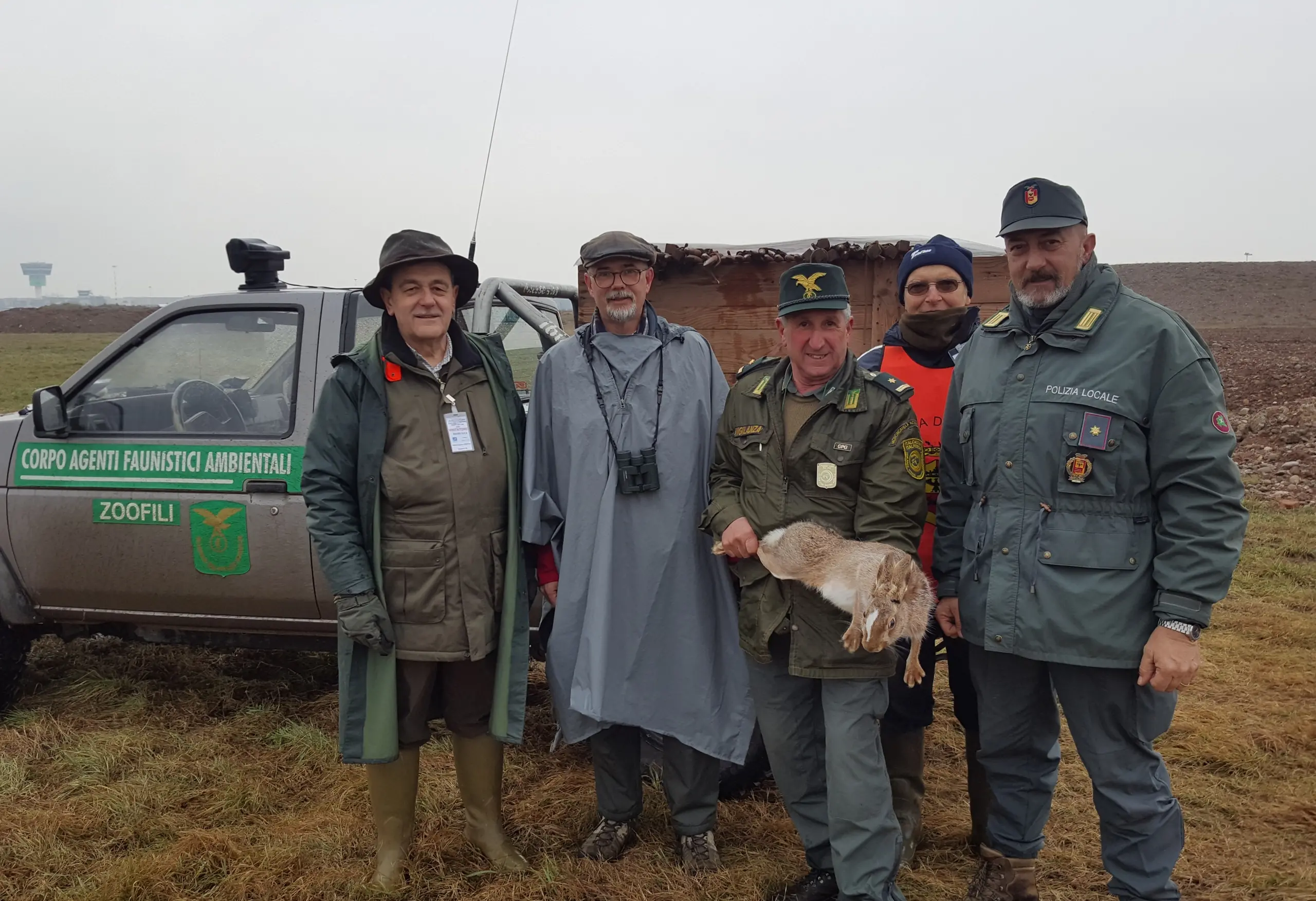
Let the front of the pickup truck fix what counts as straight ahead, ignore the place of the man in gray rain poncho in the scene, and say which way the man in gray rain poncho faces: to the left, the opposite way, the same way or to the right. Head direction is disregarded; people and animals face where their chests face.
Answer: to the left

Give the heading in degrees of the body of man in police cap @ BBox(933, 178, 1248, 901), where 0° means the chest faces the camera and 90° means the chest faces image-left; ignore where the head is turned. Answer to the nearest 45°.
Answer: approximately 45°

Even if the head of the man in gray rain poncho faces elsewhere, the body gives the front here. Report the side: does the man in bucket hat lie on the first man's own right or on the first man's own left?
on the first man's own right

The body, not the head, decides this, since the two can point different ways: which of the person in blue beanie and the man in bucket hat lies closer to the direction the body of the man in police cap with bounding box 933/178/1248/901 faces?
the man in bucket hat

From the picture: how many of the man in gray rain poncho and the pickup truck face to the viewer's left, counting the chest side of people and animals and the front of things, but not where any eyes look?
1

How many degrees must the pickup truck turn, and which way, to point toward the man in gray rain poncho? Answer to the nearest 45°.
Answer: approximately 135° to its left

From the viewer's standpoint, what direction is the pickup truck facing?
to the viewer's left

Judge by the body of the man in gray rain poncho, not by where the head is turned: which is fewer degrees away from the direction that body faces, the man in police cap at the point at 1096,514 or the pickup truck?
the man in police cap

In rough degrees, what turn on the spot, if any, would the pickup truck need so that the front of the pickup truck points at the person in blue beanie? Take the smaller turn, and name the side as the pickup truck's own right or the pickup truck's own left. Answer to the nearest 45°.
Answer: approximately 135° to the pickup truck's own left

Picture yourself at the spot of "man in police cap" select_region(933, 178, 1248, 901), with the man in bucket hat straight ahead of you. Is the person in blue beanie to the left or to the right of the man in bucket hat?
right

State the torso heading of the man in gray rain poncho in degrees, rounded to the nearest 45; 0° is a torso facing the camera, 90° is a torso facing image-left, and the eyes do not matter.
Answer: approximately 0°

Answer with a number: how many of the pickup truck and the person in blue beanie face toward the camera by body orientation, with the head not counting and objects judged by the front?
1

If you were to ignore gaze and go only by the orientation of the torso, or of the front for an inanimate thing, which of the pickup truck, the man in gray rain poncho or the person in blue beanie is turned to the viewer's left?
the pickup truck
